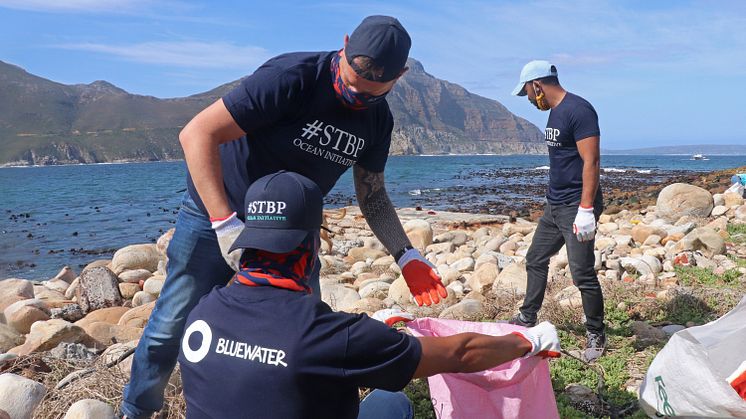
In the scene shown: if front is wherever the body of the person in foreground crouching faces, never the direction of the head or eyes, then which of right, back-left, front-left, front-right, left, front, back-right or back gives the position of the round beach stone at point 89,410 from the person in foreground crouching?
left

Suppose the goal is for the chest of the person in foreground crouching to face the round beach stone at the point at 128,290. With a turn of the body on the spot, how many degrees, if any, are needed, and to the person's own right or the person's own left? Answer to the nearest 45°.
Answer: approximately 90° to the person's own left

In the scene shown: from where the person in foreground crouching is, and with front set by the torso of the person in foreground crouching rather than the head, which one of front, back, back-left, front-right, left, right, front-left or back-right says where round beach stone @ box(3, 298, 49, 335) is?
left

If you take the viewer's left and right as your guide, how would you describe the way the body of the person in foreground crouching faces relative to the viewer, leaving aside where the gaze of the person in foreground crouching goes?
facing away from the viewer and to the right of the viewer

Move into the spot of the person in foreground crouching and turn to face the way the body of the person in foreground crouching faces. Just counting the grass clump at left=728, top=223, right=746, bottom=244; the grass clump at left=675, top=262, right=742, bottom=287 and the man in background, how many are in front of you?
3

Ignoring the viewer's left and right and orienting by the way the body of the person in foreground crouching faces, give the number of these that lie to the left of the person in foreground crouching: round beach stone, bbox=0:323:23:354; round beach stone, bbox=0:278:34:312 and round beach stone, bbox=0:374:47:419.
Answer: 3

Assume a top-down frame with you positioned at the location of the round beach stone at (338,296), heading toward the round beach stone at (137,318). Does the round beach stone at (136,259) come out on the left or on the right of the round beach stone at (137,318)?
right

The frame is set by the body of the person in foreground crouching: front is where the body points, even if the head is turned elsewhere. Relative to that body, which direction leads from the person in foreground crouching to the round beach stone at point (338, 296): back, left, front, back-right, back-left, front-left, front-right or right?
front-left

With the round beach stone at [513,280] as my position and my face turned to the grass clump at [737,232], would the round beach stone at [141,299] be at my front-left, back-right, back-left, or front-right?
back-left

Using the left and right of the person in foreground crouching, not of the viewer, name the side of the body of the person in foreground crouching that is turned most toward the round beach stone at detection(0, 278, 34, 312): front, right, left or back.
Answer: left

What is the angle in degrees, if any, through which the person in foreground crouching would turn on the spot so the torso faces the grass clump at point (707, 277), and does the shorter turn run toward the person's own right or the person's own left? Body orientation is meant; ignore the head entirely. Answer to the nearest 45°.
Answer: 0° — they already face it

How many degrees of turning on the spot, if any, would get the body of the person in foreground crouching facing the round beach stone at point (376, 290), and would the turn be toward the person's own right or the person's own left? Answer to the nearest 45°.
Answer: approximately 45° to the person's own left

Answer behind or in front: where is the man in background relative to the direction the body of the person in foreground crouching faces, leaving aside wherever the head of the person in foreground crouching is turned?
in front

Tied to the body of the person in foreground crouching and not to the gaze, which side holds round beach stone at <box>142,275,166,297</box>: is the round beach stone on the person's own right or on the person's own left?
on the person's own left

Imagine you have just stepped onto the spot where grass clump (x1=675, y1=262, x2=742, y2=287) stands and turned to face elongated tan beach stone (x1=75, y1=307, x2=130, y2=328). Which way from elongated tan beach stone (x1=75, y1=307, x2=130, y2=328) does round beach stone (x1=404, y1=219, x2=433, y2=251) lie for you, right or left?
right
